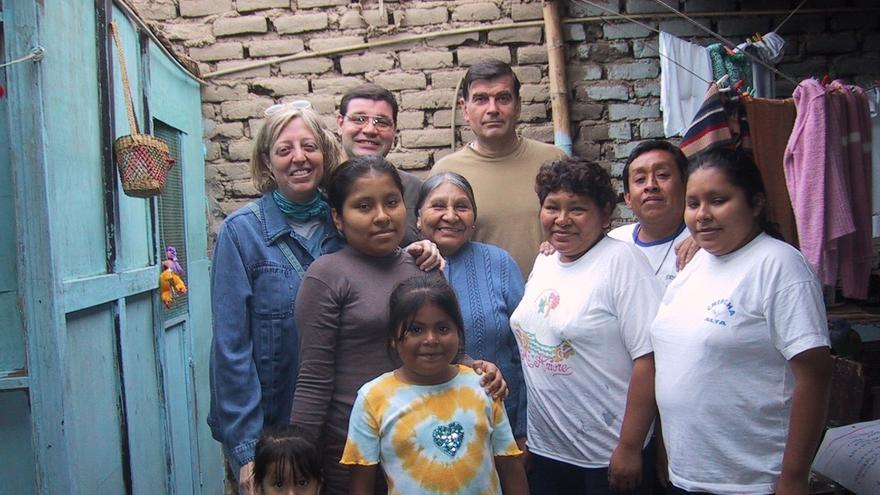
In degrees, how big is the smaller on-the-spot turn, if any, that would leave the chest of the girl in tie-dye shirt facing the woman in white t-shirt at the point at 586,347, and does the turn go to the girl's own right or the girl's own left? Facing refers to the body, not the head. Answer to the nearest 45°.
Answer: approximately 135° to the girl's own left

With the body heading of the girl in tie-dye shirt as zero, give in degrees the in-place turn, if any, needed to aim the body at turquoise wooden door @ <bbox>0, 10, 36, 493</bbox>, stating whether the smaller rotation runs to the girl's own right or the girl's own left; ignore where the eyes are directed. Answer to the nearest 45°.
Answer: approximately 90° to the girl's own right

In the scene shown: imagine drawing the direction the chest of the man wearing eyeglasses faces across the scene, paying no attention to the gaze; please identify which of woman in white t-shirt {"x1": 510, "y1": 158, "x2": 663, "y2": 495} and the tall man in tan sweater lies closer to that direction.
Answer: the woman in white t-shirt

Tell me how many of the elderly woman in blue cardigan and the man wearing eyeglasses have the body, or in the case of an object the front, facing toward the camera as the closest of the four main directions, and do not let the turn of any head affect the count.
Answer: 2

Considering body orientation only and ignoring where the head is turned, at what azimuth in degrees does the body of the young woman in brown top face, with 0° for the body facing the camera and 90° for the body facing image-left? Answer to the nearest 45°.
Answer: approximately 315°

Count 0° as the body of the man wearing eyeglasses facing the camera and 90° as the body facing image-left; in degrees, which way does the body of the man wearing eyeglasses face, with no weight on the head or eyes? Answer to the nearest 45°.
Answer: approximately 0°

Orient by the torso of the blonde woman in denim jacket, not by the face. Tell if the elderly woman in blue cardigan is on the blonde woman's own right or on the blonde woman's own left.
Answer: on the blonde woman's own left

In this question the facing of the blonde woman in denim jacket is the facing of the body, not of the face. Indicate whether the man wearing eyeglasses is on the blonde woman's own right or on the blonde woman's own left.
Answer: on the blonde woman's own left

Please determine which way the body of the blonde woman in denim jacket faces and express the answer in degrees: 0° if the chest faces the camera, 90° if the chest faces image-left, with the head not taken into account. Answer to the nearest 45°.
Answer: approximately 315°

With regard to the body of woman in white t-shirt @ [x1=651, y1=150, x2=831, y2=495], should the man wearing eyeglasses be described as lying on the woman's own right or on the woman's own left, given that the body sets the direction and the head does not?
on the woman's own right
